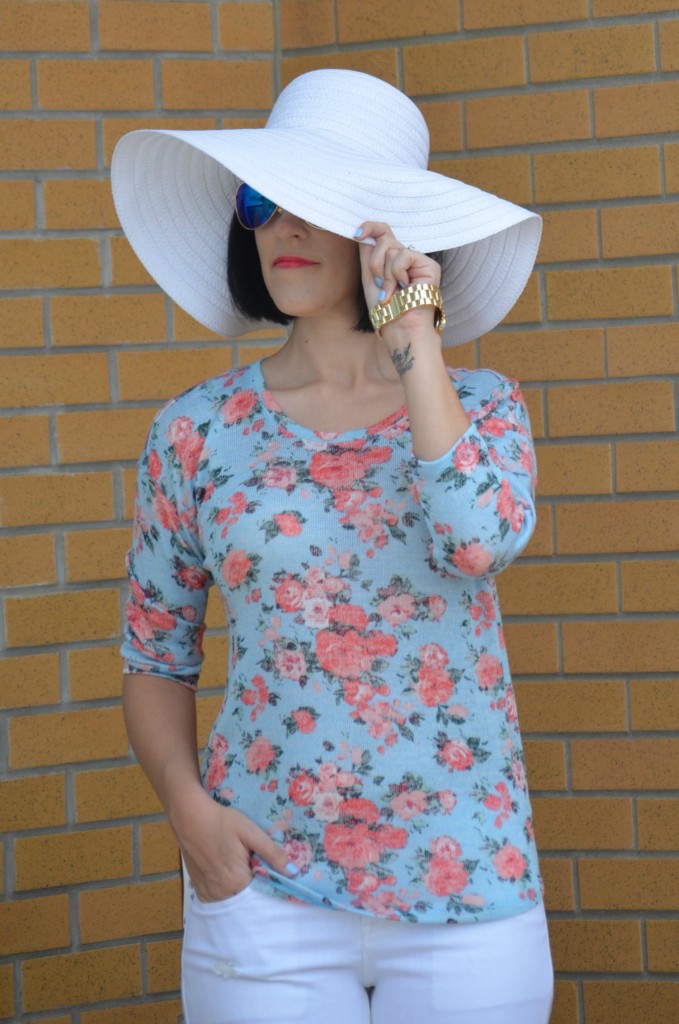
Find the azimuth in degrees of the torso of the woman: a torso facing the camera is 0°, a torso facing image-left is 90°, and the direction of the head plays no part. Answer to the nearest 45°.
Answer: approximately 0°
